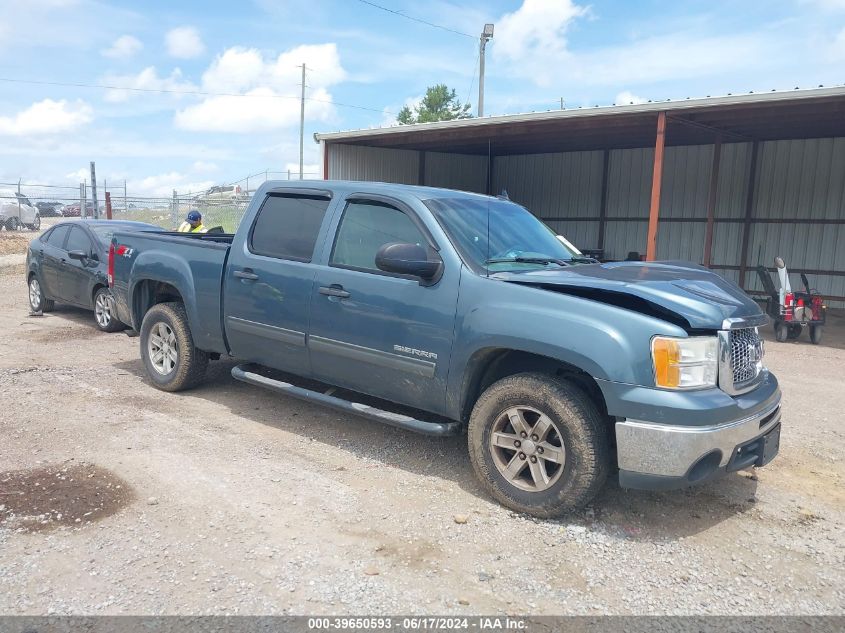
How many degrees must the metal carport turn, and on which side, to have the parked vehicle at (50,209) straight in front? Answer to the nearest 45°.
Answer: approximately 90° to its right

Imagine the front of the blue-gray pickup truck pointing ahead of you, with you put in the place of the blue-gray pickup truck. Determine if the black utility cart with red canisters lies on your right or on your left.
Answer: on your left

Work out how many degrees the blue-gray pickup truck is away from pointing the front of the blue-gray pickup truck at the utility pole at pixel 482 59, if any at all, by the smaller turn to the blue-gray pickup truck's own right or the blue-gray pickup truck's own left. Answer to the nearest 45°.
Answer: approximately 135° to the blue-gray pickup truck's own left

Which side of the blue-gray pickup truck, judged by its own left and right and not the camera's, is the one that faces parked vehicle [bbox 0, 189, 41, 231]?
back

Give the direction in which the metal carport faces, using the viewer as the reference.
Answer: facing the viewer and to the left of the viewer

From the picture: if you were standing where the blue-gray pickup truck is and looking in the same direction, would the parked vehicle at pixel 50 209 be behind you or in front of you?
behind

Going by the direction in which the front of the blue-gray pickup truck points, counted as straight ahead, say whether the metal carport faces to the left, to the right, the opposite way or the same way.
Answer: to the right
